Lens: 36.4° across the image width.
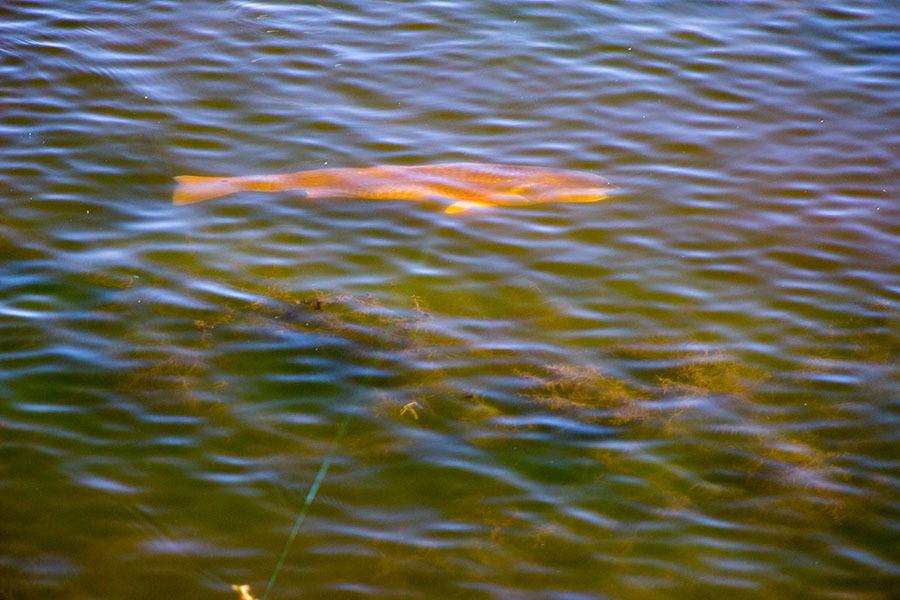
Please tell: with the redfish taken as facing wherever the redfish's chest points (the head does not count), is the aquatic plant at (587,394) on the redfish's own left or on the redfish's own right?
on the redfish's own right

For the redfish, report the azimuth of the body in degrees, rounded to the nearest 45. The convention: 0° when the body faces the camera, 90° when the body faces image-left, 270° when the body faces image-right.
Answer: approximately 270°

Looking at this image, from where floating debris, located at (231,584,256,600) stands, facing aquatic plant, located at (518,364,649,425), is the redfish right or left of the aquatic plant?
left

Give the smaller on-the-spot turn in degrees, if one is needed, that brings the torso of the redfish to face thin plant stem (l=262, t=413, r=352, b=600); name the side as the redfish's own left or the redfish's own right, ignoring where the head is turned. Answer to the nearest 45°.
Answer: approximately 90° to the redfish's own right
